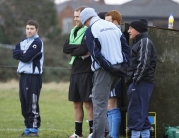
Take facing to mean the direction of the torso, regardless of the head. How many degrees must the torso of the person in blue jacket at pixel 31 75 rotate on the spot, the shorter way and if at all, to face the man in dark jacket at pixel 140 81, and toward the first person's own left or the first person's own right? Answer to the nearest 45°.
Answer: approximately 90° to the first person's own left

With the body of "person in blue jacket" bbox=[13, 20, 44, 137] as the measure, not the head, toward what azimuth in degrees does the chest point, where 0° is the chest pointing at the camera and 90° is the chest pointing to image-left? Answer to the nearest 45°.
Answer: approximately 45°

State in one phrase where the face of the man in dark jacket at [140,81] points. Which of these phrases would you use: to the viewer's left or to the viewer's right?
to the viewer's left

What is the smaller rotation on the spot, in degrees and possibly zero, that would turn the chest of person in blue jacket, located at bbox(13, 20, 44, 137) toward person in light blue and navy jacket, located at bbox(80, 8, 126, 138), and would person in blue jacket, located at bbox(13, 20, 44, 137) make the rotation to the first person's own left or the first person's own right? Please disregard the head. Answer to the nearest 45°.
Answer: approximately 90° to the first person's own left

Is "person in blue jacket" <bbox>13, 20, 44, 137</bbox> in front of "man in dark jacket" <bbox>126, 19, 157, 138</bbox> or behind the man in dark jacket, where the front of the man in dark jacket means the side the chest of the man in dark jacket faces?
in front

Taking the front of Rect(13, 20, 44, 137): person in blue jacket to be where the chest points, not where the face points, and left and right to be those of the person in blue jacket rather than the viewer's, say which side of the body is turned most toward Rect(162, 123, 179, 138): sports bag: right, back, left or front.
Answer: left

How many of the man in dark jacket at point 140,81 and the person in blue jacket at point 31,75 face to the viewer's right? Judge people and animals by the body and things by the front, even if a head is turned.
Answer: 0

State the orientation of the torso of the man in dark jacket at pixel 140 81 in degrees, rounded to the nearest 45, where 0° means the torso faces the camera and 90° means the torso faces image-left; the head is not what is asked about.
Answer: approximately 90°

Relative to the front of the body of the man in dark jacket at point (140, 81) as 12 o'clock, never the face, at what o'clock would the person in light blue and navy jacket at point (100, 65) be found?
The person in light blue and navy jacket is roughly at 11 o'clock from the man in dark jacket.
